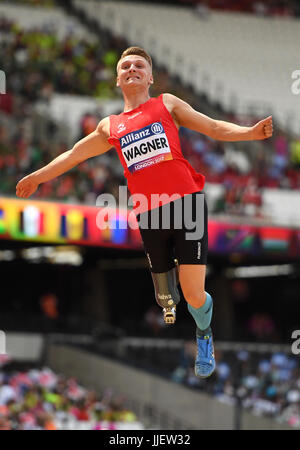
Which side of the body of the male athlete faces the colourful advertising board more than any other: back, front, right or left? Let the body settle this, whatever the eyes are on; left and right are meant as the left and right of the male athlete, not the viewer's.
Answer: back

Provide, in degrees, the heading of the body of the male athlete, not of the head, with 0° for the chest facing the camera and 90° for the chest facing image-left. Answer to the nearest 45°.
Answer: approximately 0°
